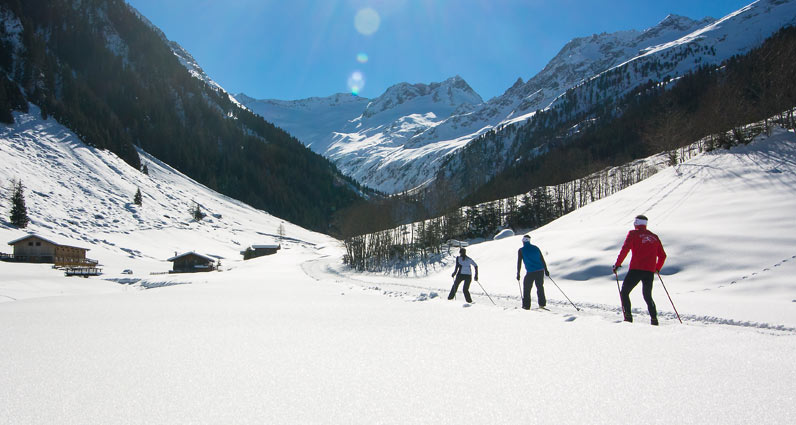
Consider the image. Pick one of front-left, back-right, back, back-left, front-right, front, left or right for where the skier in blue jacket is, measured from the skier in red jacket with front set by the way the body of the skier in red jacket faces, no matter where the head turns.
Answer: front

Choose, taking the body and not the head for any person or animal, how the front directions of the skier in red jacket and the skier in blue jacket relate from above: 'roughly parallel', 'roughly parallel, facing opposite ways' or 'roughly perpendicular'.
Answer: roughly parallel

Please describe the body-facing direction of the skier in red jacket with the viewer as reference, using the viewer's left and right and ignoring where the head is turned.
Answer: facing away from the viewer and to the left of the viewer

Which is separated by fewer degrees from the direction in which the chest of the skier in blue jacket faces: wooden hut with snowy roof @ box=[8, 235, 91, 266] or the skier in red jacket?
the wooden hut with snowy roof

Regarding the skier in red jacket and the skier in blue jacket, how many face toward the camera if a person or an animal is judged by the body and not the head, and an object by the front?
0

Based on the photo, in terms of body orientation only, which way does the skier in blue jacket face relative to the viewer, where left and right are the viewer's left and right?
facing away from the viewer and to the left of the viewer

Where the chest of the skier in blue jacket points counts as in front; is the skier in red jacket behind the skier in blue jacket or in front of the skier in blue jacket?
behind
